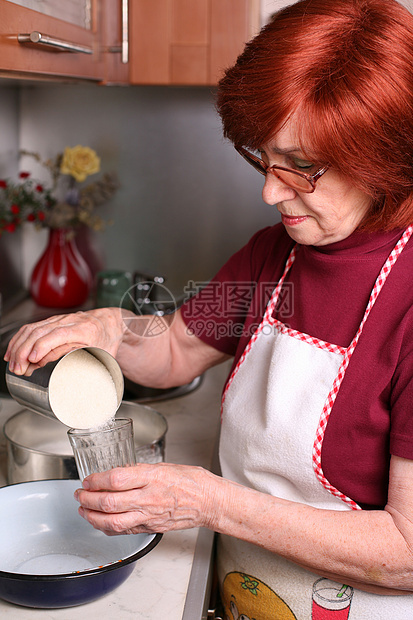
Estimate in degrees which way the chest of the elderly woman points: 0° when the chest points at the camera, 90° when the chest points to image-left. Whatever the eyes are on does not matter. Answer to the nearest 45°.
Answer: approximately 45°

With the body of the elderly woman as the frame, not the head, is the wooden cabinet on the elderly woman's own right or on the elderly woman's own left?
on the elderly woman's own right

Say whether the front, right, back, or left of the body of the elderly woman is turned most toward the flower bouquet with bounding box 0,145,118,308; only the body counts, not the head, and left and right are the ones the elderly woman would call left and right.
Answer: right

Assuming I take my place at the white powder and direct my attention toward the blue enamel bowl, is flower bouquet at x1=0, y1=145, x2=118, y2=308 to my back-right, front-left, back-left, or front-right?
back-right
